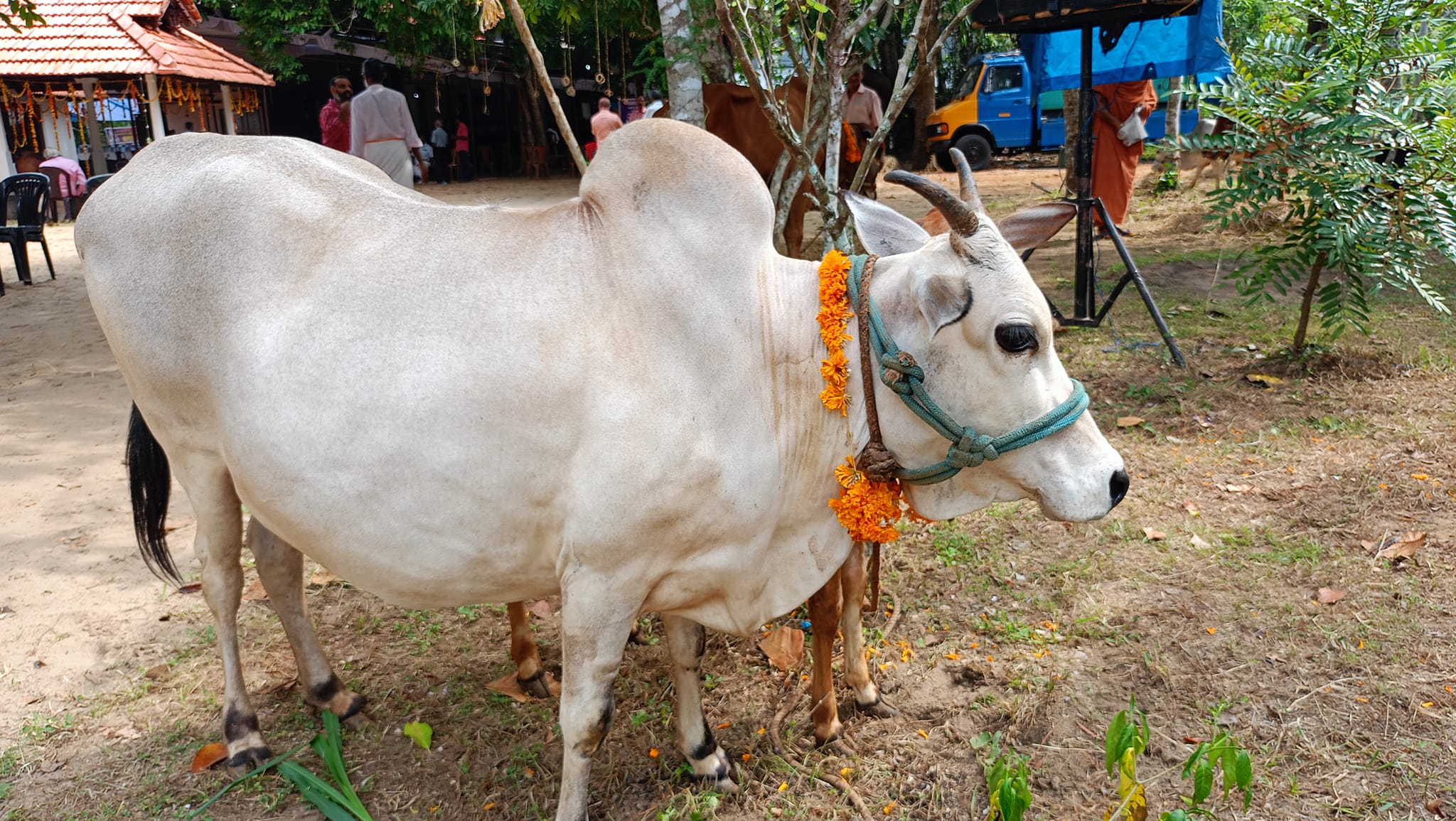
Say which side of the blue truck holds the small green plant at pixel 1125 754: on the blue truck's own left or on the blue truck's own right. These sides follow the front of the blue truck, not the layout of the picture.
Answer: on the blue truck's own left

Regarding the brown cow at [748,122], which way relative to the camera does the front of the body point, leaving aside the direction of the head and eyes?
to the viewer's right

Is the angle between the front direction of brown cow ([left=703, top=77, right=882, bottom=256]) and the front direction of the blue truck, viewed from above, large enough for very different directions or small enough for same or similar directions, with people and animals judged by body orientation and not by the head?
very different directions

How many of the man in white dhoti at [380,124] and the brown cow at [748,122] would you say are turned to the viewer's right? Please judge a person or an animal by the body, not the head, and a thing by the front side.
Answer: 1

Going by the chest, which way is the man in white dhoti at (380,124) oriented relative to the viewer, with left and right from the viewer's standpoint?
facing away from the viewer

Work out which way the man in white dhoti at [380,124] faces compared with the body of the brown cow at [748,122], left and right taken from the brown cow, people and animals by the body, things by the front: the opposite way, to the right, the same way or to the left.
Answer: to the left

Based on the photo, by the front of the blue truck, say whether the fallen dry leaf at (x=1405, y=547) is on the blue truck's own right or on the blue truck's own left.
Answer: on the blue truck's own left

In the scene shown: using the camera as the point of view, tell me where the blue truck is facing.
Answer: facing to the left of the viewer

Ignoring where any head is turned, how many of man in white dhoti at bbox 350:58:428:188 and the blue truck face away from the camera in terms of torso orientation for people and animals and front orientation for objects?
1

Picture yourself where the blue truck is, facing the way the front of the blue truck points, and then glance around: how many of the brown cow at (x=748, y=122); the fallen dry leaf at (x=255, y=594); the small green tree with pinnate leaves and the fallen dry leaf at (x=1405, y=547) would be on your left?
4

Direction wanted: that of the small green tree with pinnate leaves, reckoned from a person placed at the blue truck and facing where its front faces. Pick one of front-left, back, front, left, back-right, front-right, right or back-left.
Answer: left
